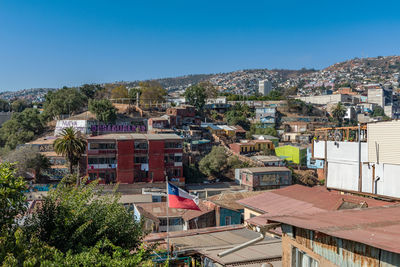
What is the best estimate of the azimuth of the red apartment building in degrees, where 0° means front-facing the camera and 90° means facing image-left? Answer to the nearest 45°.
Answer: approximately 0°

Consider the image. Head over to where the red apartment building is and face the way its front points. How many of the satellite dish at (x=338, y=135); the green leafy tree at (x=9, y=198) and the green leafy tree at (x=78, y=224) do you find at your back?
0

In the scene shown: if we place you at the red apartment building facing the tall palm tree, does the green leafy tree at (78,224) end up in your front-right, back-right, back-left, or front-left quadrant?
front-left

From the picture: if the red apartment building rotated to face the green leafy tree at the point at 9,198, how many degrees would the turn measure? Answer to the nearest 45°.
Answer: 0° — it already faces it

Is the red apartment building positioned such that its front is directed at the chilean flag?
yes

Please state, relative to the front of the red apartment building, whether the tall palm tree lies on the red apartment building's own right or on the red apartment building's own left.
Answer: on the red apartment building's own right

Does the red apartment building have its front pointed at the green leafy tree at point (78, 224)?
yes
